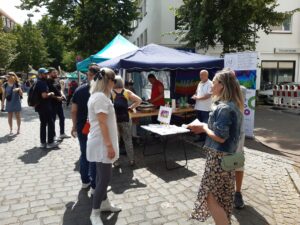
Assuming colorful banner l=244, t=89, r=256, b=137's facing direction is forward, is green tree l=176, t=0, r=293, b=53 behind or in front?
behind

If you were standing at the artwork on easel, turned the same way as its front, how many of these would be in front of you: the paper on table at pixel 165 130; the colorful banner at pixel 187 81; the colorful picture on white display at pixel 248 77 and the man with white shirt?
1

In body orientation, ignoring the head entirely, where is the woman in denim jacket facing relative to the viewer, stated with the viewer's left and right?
facing to the left of the viewer

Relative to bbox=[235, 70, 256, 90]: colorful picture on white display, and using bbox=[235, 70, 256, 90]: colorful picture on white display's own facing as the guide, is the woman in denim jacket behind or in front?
in front

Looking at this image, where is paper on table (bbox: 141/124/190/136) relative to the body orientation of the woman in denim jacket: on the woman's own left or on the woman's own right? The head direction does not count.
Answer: on the woman's own right

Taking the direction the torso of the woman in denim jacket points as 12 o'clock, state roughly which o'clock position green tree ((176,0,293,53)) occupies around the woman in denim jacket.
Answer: The green tree is roughly at 3 o'clock from the woman in denim jacket.

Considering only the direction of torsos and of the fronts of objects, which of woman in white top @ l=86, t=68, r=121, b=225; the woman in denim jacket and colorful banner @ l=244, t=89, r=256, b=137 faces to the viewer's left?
the woman in denim jacket

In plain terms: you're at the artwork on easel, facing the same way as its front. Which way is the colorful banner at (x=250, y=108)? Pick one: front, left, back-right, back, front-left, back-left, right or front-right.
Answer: back-left

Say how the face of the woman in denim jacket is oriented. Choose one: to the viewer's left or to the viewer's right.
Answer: to the viewer's left
